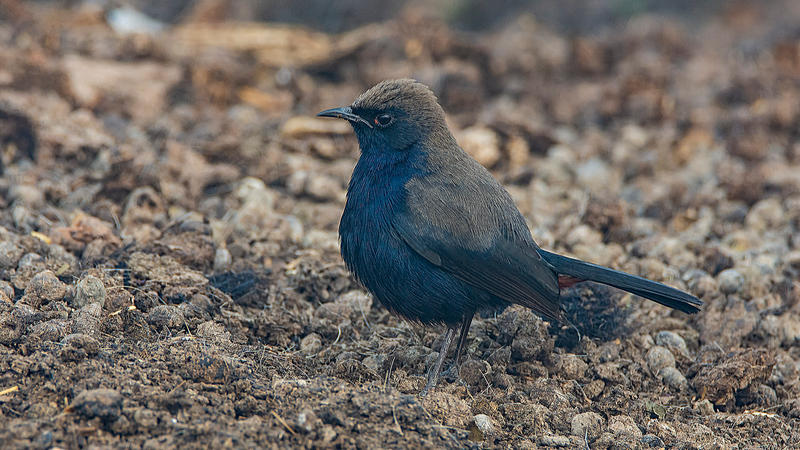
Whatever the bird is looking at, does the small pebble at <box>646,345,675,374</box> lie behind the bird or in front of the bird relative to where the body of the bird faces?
behind

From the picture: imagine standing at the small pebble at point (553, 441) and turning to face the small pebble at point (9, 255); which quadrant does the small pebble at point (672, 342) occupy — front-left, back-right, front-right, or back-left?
back-right

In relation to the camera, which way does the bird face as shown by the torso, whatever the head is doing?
to the viewer's left

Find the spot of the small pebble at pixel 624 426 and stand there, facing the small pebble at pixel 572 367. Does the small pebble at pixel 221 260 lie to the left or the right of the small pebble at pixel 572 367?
left

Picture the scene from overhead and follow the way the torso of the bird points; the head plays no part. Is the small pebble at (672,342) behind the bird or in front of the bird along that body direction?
behind

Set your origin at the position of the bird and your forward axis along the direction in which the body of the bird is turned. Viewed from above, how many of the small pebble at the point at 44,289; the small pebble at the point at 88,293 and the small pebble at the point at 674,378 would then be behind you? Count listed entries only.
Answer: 1

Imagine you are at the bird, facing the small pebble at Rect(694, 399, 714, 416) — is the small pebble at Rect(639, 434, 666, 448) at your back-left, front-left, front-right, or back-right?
front-right

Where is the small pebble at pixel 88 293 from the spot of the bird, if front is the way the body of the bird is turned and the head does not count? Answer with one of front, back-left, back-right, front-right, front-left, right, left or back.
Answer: front

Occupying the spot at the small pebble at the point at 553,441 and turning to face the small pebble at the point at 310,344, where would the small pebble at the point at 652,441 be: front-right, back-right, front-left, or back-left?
back-right

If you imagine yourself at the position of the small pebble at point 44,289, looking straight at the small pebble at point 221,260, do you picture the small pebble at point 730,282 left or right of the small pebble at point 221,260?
right

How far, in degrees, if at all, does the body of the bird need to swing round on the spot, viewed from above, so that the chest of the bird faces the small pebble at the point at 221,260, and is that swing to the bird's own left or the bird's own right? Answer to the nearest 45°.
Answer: approximately 45° to the bird's own right

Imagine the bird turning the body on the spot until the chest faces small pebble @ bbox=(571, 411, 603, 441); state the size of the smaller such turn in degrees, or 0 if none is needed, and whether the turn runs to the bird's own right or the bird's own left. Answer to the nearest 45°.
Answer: approximately 180°

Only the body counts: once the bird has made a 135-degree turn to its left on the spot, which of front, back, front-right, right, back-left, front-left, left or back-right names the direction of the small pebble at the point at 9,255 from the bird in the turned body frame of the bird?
back-right

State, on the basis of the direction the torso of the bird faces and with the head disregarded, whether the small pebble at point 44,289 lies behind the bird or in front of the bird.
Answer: in front

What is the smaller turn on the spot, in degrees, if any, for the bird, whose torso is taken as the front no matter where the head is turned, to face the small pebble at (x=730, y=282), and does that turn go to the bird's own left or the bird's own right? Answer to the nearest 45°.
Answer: approximately 135° to the bird's own right

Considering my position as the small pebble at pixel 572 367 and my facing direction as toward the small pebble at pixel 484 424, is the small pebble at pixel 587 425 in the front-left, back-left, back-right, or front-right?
front-left

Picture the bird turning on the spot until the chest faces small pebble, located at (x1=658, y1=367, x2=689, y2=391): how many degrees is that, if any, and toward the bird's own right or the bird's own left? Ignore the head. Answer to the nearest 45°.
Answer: approximately 180°
